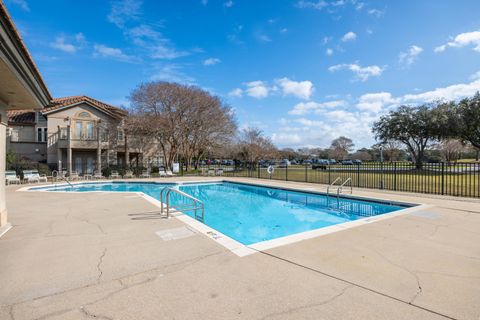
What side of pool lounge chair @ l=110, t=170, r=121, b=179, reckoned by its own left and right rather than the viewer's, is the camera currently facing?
front

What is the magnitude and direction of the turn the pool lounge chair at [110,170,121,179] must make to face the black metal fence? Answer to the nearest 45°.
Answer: approximately 45° to its left

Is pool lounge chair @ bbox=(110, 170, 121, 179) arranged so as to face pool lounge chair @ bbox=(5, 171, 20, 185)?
no

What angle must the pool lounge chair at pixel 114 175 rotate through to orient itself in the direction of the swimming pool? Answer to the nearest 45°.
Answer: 0° — it already faces it

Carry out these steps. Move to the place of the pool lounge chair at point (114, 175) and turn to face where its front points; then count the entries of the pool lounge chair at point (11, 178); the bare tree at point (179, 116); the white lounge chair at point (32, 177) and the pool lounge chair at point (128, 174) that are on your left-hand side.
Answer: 2

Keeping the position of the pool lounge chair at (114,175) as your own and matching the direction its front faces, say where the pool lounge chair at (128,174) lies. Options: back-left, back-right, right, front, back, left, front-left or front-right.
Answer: left

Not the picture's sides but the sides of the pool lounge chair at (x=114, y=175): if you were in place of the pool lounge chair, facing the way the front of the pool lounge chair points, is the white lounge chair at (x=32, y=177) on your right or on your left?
on your right

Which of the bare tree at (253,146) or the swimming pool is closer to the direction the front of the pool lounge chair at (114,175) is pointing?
the swimming pool

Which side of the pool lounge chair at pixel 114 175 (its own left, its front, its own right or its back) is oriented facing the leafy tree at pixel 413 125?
left

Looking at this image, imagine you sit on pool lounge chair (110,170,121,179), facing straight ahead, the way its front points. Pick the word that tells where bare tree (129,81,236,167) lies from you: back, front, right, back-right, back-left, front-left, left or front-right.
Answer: left
